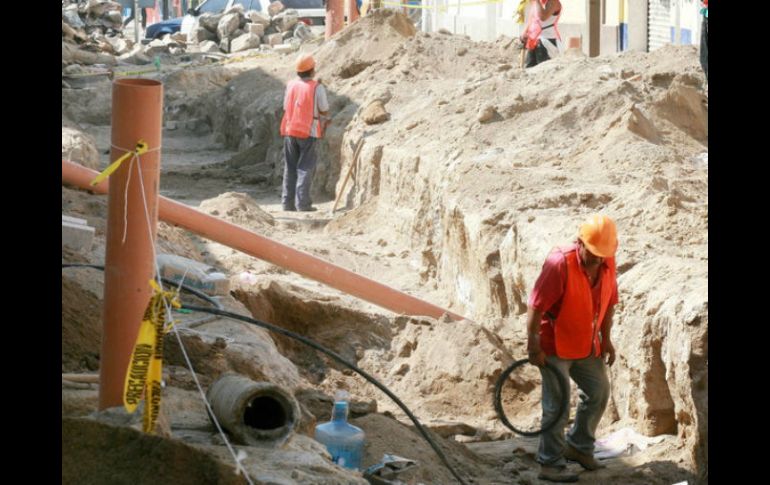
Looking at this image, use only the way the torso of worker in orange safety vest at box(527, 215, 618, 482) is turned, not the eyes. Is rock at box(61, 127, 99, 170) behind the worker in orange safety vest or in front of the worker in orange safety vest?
behind

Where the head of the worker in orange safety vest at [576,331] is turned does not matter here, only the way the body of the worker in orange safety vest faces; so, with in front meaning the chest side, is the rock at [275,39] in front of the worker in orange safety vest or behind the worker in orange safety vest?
behind

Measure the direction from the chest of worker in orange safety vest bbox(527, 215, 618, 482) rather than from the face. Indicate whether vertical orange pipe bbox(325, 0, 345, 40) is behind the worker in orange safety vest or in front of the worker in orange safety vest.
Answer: behind

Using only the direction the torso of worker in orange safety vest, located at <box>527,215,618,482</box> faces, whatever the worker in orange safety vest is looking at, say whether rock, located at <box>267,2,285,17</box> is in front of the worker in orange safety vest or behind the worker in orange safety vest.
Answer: behind

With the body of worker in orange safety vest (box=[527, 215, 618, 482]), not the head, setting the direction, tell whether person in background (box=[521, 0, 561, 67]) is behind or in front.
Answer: behind

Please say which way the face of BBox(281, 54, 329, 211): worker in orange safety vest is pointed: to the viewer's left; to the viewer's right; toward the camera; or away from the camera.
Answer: away from the camera

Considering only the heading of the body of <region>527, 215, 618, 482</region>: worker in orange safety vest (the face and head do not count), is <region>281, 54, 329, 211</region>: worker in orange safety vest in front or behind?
behind

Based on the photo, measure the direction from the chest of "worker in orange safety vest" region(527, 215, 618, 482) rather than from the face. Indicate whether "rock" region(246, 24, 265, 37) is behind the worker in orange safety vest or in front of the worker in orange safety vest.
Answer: behind
